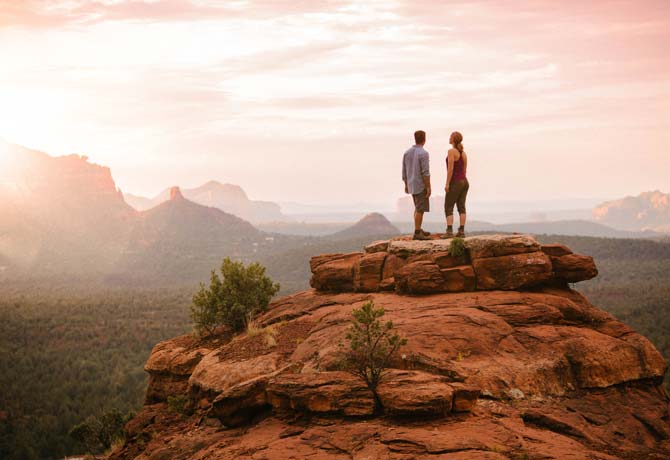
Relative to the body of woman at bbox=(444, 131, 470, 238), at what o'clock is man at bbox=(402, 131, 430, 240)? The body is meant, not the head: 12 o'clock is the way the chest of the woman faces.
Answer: The man is roughly at 10 o'clock from the woman.

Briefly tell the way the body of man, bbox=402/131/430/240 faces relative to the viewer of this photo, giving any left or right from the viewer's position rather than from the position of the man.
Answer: facing away from the viewer and to the right of the viewer

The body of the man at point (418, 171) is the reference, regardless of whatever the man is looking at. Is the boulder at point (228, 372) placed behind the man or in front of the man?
behind

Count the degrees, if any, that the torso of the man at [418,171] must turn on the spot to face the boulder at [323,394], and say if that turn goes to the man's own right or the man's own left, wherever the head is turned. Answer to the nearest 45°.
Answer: approximately 135° to the man's own right

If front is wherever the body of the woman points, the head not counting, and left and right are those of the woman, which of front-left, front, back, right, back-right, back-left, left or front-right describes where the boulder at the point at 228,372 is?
left

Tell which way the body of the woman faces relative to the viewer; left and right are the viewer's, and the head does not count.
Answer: facing away from the viewer and to the left of the viewer

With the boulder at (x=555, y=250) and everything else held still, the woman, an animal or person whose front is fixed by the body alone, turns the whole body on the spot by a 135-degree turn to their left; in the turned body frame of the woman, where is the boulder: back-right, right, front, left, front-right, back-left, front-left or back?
left
